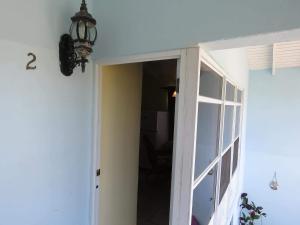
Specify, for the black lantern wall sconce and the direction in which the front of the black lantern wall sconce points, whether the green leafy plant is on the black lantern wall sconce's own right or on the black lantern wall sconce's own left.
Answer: on the black lantern wall sconce's own left

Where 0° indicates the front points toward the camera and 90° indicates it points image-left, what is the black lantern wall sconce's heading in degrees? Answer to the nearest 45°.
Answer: approximately 315°
